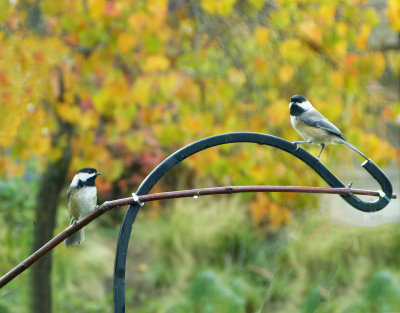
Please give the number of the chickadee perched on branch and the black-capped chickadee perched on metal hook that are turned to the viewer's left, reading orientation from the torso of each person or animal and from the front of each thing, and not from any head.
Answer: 1

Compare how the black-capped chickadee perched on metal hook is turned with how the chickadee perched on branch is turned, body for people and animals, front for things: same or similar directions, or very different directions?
very different directions

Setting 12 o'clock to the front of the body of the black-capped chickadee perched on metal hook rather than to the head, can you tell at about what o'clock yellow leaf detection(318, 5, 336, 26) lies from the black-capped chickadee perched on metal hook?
The yellow leaf is roughly at 3 o'clock from the black-capped chickadee perched on metal hook.

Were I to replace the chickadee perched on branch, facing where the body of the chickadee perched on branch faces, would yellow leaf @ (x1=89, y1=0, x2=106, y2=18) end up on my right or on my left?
on my left

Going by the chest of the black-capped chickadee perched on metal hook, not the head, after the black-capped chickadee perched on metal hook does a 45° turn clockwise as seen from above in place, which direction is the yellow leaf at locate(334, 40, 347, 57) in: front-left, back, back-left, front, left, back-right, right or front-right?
front-right

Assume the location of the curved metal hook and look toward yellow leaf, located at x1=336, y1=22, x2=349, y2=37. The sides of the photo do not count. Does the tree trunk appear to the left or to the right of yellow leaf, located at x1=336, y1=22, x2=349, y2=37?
left

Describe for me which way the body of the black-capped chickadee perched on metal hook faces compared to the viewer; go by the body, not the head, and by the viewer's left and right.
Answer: facing to the left of the viewer

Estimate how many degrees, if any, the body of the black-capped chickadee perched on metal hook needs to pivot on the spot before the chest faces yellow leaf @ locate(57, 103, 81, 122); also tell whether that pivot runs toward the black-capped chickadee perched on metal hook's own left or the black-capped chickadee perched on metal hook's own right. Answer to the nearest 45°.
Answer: approximately 45° to the black-capped chickadee perched on metal hook's own right

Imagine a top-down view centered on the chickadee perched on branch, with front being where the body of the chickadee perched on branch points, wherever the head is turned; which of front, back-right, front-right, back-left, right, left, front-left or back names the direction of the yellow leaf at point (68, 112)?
back-left

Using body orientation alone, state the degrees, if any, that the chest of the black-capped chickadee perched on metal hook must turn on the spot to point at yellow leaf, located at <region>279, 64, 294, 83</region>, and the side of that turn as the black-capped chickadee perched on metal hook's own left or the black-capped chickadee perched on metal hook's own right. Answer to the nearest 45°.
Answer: approximately 90° to the black-capped chickadee perched on metal hook's own right

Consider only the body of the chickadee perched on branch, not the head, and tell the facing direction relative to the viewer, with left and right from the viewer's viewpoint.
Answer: facing the viewer and to the right of the viewer

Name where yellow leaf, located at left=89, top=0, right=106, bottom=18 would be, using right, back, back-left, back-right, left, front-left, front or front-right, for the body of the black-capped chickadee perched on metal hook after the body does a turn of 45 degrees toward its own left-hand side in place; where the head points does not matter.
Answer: right

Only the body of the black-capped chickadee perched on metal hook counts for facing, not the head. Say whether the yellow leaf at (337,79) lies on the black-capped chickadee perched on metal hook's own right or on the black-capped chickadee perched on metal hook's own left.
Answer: on the black-capped chickadee perched on metal hook's own right
